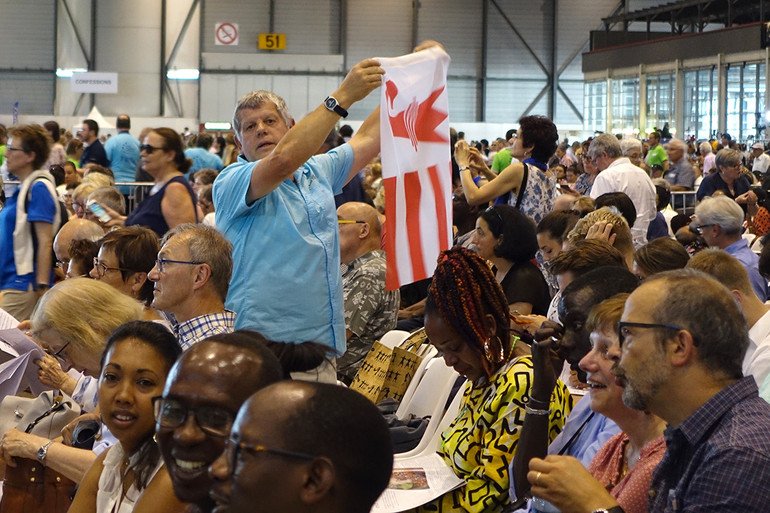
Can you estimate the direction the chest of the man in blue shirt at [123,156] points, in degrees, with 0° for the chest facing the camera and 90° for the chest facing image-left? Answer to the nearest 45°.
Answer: approximately 180°

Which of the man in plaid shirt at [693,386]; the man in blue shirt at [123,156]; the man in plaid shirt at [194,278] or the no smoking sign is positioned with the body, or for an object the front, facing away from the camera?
the man in blue shirt

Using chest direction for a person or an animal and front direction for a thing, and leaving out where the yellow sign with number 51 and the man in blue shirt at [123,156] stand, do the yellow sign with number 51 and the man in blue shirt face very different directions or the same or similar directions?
very different directions

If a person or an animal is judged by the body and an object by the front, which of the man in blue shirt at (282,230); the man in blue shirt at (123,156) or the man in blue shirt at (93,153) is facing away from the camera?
the man in blue shirt at (123,156)

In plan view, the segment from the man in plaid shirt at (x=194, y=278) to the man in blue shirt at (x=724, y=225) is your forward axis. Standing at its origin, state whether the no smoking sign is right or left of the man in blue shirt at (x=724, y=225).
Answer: left

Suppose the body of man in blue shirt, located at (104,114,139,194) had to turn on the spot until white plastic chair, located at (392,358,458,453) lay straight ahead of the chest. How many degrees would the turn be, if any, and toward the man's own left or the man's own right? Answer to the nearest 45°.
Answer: approximately 180°

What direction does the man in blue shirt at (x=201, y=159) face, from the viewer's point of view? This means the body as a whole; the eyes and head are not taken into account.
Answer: away from the camera

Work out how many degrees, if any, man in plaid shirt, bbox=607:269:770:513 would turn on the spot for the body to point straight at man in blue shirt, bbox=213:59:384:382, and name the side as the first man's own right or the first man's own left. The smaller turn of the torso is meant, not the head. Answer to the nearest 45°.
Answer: approximately 45° to the first man's own right

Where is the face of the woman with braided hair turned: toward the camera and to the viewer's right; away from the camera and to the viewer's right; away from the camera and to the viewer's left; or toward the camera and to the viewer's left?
toward the camera and to the viewer's left

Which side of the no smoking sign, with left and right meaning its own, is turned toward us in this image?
front

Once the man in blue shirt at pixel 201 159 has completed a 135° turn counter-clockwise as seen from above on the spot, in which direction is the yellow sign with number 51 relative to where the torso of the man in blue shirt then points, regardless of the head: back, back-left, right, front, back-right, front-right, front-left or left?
back-right
